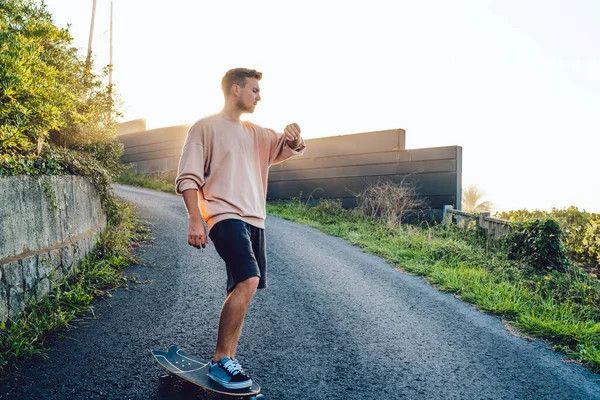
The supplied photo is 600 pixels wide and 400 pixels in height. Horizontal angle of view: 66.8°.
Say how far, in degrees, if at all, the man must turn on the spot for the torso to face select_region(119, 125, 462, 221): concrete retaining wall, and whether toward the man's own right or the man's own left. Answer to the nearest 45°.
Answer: approximately 135° to the man's own left

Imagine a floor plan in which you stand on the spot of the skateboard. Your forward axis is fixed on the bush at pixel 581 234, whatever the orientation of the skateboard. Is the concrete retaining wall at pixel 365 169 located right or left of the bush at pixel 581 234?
left

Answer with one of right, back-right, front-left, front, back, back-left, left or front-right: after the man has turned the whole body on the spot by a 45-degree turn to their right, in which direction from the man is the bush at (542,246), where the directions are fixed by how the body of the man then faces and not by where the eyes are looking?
back-left

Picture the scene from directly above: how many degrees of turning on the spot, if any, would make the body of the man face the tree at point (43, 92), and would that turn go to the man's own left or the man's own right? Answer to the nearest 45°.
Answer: approximately 180°

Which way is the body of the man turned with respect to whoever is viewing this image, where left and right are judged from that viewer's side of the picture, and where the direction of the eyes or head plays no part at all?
facing the viewer and to the right of the viewer

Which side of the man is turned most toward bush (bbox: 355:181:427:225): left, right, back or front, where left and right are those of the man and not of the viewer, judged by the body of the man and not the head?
left

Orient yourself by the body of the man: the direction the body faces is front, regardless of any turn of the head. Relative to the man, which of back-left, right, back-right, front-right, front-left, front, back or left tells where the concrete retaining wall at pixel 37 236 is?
back

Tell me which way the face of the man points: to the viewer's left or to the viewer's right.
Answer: to the viewer's right
